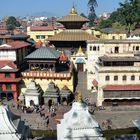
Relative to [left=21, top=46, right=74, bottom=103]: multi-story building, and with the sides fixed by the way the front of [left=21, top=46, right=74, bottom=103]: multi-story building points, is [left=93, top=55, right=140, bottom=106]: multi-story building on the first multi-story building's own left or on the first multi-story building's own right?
on the first multi-story building's own left

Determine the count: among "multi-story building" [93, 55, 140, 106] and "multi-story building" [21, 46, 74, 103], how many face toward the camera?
2

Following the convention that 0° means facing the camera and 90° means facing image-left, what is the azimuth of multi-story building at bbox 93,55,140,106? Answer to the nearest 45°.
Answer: approximately 0°

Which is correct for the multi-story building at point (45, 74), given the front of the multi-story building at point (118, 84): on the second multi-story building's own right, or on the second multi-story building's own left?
on the second multi-story building's own right

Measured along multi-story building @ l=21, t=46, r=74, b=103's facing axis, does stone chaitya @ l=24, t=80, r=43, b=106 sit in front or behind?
in front

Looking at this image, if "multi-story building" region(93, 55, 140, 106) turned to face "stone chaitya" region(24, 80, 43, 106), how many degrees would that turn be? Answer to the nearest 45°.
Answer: approximately 90° to its right

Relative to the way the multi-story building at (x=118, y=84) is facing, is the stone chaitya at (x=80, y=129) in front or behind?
in front

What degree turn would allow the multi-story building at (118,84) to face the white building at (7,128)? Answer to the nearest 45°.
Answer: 0° — it already faces it
